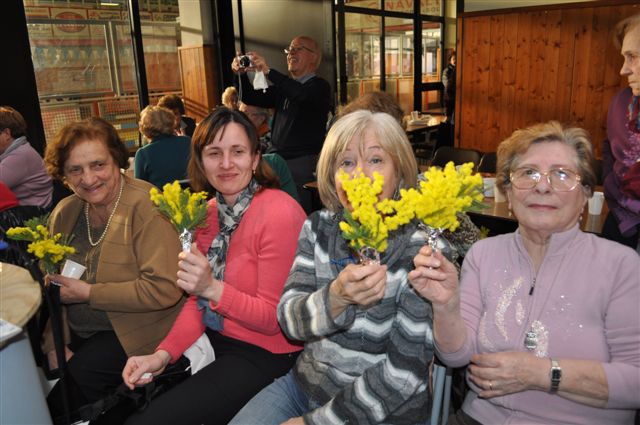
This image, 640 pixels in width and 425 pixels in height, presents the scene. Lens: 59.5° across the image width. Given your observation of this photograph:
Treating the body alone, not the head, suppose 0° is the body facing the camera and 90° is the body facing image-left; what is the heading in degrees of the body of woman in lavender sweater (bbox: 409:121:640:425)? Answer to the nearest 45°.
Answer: approximately 0°

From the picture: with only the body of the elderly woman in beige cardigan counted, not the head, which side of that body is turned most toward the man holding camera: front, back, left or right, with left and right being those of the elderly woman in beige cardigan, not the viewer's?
back

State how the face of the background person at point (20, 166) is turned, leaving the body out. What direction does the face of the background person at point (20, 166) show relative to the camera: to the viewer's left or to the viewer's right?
to the viewer's left

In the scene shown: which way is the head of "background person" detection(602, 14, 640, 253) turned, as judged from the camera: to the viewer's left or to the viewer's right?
to the viewer's left

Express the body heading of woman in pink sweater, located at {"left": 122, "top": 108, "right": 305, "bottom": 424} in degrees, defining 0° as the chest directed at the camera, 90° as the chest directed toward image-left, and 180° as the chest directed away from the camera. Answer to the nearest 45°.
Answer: approximately 45°

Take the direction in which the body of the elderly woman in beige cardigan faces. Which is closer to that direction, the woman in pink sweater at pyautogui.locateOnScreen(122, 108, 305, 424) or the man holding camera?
the woman in pink sweater
